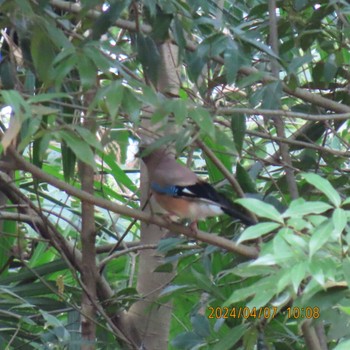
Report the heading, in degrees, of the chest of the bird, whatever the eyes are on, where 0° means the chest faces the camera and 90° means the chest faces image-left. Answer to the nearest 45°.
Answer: approximately 90°

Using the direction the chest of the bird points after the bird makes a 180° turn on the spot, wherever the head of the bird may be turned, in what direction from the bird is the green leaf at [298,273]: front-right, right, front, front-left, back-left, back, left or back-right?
right
